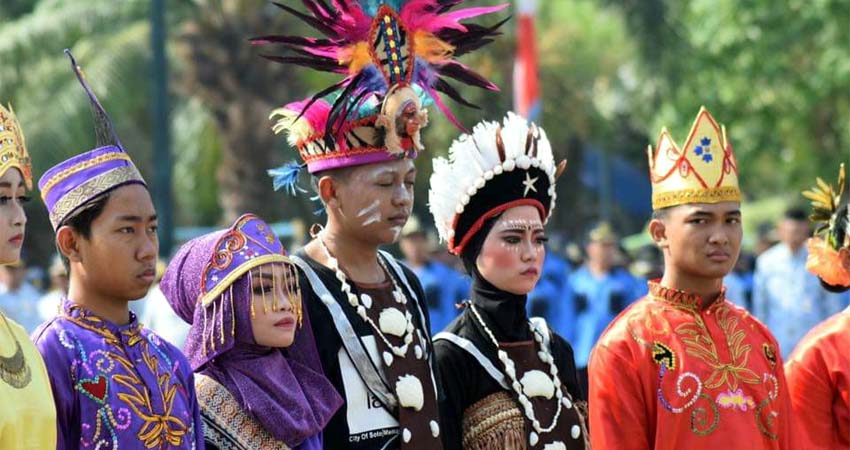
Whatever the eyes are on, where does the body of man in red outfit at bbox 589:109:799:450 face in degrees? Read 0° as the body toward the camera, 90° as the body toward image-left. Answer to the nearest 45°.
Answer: approximately 315°

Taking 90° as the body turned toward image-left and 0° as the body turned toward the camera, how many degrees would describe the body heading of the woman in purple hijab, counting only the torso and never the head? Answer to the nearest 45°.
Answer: approximately 315°

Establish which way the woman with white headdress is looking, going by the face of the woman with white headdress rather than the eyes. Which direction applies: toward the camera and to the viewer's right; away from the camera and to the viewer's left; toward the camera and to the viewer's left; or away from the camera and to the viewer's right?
toward the camera and to the viewer's right

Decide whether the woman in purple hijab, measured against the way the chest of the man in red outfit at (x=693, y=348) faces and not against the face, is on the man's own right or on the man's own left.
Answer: on the man's own right

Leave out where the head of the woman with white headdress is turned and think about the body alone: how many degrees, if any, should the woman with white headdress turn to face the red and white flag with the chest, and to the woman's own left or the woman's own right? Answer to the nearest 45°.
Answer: approximately 135° to the woman's own left

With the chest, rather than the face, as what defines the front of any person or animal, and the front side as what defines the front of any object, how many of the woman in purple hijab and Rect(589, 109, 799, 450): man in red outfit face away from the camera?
0

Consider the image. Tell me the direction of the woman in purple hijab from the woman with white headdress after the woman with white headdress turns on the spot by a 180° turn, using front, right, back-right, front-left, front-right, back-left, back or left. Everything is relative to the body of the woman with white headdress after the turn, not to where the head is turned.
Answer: left

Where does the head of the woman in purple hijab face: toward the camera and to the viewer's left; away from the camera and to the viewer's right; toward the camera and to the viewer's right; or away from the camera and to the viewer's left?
toward the camera and to the viewer's right
